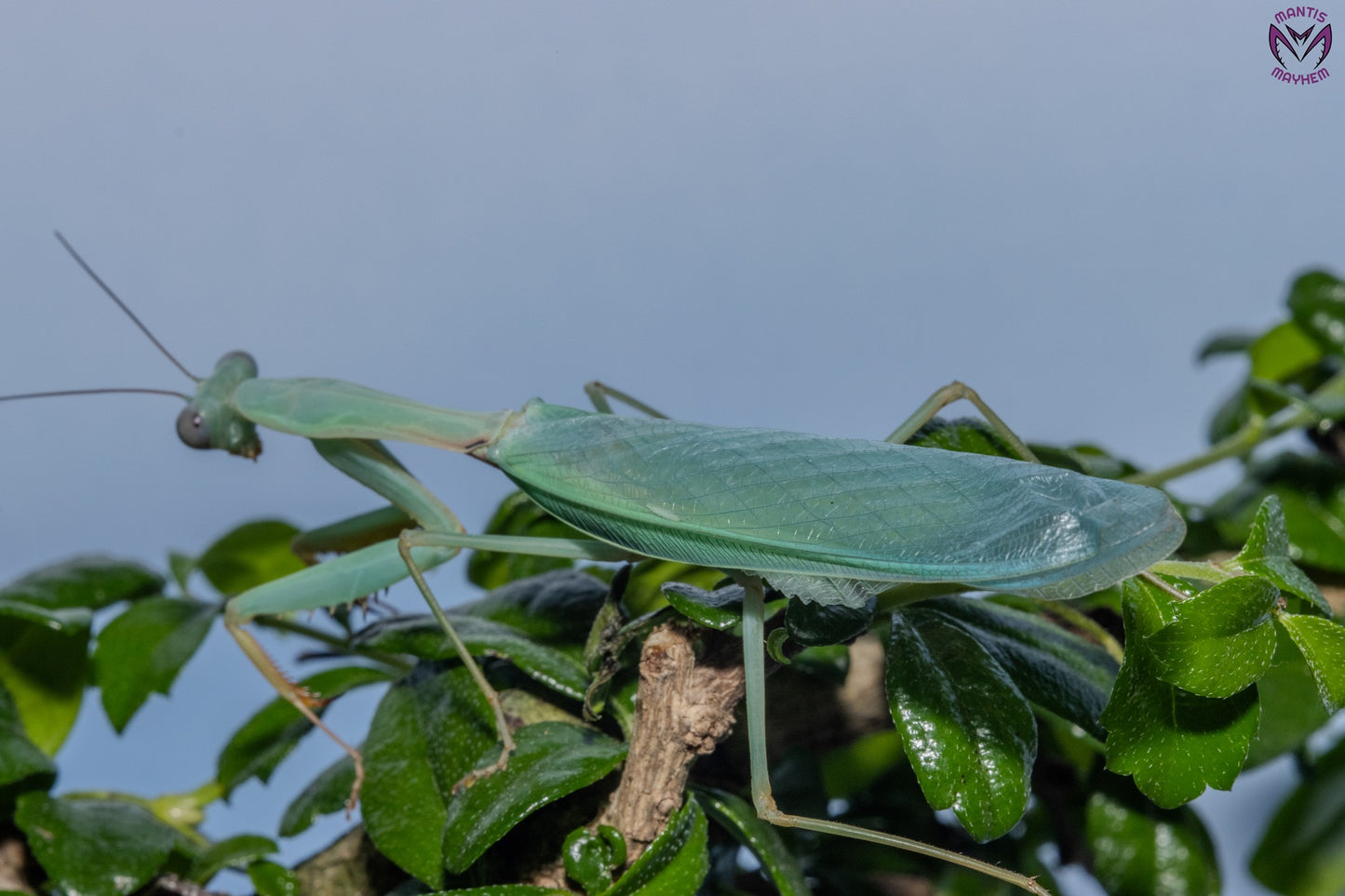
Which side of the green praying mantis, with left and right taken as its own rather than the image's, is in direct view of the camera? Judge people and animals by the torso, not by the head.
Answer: left

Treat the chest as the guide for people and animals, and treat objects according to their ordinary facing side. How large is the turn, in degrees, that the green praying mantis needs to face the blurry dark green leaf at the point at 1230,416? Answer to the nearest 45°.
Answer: approximately 135° to its right

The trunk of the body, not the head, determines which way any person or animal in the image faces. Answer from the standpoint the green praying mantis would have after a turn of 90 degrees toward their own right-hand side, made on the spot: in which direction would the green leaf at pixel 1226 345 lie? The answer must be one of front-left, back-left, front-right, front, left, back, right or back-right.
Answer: front-right
